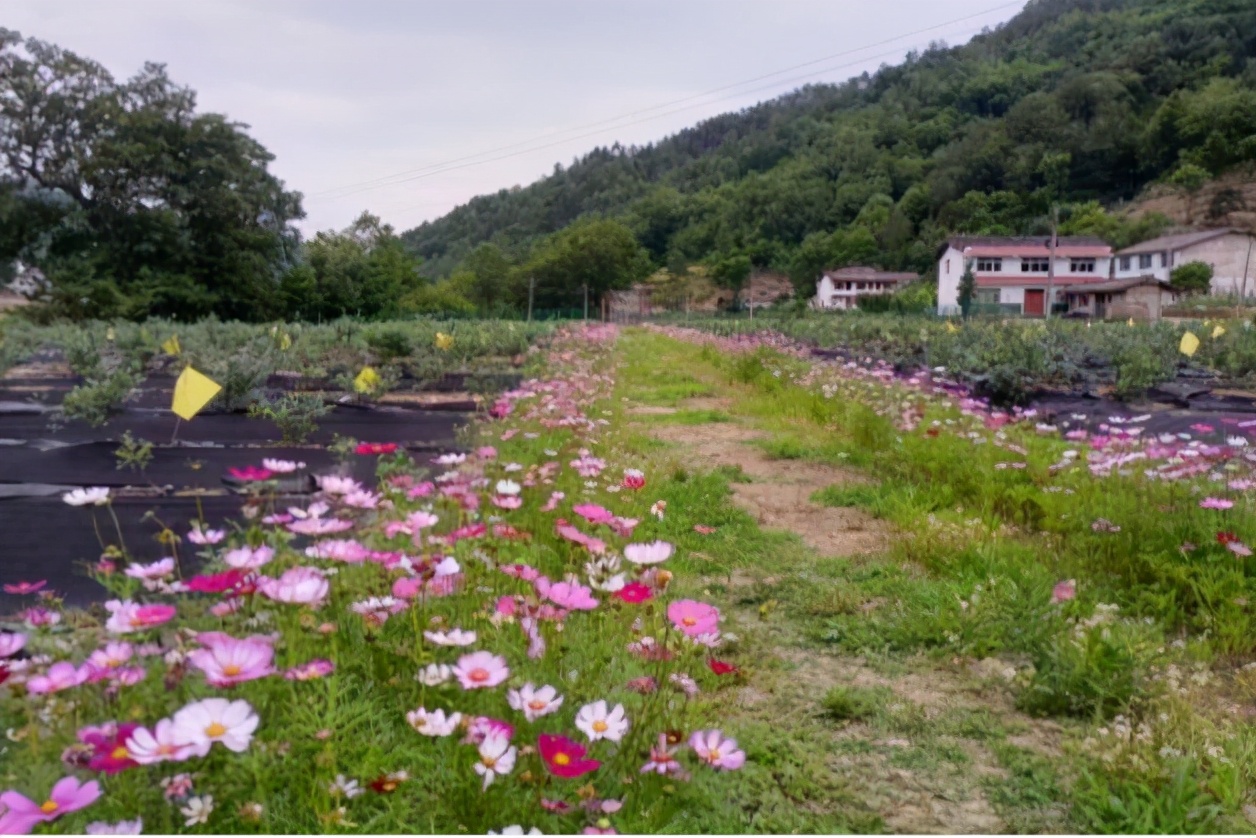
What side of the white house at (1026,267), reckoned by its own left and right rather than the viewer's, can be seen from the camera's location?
front

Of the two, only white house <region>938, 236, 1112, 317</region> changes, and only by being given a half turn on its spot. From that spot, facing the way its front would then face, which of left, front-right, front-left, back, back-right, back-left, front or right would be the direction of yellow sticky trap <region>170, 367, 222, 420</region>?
back

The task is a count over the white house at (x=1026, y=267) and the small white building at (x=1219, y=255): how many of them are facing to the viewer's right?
0

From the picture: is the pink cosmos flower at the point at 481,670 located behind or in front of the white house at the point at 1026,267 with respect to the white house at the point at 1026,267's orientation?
in front

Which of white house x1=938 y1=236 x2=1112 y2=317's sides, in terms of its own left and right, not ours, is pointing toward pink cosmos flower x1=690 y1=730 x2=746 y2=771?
front

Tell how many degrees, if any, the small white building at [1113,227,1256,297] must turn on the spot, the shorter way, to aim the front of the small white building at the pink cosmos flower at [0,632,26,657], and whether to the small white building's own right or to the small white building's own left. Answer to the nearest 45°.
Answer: approximately 45° to the small white building's own left

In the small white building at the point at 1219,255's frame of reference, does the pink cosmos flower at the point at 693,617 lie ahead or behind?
ahead

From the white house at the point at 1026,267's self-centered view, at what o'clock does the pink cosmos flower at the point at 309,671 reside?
The pink cosmos flower is roughly at 12 o'clock from the white house.

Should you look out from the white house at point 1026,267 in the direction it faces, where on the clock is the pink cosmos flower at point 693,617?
The pink cosmos flower is roughly at 12 o'clock from the white house.

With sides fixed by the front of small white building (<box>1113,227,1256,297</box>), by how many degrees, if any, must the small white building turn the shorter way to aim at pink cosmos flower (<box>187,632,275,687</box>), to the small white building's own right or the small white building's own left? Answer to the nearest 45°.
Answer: approximately 45° to the small white building's own left

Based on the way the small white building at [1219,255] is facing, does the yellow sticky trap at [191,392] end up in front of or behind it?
in front

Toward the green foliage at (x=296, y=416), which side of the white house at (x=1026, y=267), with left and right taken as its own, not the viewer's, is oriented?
front

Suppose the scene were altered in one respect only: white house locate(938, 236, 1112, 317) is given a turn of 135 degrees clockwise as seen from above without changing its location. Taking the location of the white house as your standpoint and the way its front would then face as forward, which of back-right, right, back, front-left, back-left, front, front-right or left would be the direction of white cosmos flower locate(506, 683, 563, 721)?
back-left
